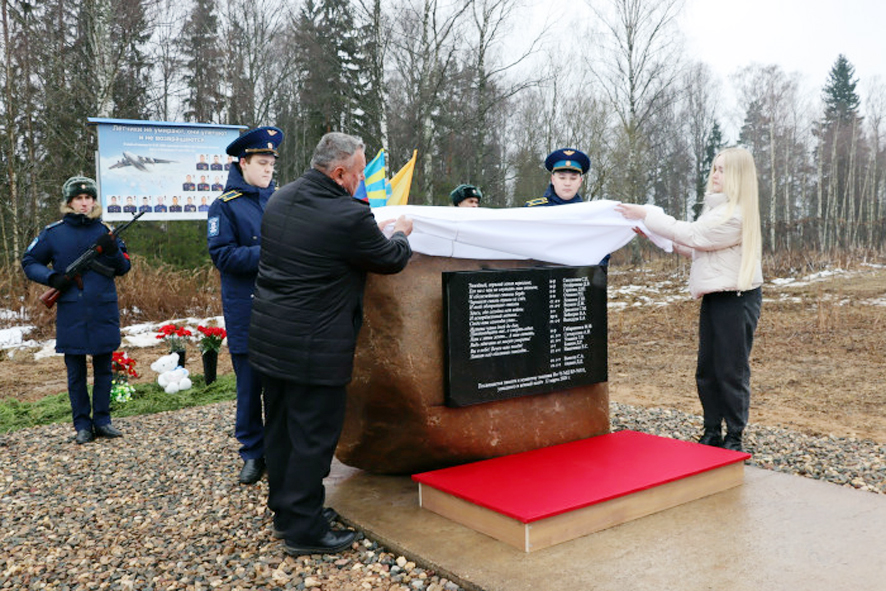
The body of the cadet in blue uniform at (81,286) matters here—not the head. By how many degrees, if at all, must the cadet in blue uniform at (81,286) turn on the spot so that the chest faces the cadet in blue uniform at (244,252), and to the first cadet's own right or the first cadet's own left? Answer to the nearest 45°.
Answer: approximately 45° to the first cadet's own left

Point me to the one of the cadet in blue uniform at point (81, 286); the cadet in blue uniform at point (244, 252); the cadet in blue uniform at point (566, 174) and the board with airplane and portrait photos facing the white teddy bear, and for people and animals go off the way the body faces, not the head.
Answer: the board with airplane and portrait photos

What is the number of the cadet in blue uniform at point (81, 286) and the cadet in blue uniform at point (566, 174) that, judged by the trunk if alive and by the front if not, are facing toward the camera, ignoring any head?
2

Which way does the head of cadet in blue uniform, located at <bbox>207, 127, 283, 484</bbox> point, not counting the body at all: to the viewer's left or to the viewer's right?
to the viewer's right

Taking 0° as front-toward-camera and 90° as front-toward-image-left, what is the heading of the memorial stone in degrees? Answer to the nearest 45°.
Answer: approximately 315°

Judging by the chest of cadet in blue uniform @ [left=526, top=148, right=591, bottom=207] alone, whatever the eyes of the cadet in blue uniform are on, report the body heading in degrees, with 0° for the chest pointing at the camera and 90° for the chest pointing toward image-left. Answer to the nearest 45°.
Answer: approximately 0°

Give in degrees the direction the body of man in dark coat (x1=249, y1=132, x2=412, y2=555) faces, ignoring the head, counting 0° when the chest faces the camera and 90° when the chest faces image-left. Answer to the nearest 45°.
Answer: approximately 225°

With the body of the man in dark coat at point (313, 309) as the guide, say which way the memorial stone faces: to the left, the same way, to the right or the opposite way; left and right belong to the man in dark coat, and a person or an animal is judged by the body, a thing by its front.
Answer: to the right

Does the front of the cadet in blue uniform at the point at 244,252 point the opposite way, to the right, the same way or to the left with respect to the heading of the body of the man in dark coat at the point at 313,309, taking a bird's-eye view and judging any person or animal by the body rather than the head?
to the right
